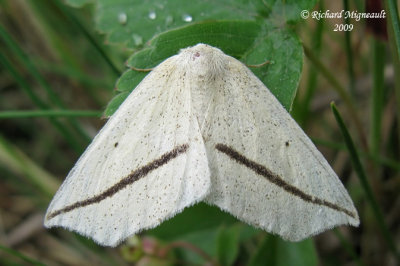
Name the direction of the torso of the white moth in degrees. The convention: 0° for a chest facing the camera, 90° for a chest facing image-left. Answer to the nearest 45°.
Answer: approximately 180°
